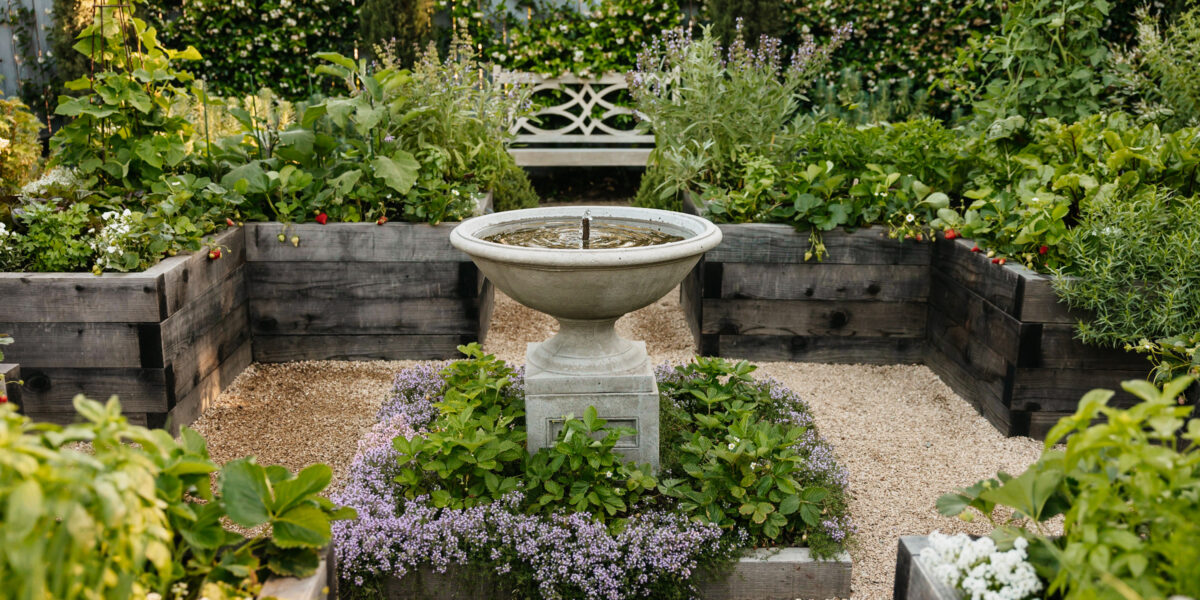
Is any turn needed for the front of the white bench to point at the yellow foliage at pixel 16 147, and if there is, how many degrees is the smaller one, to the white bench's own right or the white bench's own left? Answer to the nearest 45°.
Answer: approximately 45° to the white bench's own right

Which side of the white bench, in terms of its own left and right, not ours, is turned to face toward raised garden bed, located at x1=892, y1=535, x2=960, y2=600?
front

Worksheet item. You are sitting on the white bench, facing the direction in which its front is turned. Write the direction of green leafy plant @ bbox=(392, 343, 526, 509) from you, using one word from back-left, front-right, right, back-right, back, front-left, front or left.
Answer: front

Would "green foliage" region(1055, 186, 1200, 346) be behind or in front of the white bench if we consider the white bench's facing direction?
in front

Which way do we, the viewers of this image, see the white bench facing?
facing the viewer

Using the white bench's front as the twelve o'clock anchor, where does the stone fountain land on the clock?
The stone fountain is roughly at 12 o'clock from the white bench.

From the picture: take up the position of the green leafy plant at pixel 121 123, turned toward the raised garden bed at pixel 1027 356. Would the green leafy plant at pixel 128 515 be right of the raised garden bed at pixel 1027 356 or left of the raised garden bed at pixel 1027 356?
right

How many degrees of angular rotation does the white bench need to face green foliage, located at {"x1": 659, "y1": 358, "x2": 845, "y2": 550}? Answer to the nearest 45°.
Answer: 0° — it already faces it

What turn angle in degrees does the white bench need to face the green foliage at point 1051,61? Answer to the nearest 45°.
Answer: approximately 45° to its left

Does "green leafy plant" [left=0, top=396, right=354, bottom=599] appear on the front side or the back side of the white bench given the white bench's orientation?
on the front side

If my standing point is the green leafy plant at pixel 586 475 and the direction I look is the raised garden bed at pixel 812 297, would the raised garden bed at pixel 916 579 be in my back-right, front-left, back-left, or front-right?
back-right

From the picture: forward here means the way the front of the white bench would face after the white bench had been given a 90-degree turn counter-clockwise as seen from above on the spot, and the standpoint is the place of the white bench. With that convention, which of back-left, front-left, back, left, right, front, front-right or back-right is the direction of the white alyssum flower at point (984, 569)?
right

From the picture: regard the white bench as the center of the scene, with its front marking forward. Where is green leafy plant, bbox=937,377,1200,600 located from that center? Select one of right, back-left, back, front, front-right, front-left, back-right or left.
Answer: front

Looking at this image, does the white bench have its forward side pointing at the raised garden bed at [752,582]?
yes

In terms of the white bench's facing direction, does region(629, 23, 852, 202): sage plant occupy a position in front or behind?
in front
